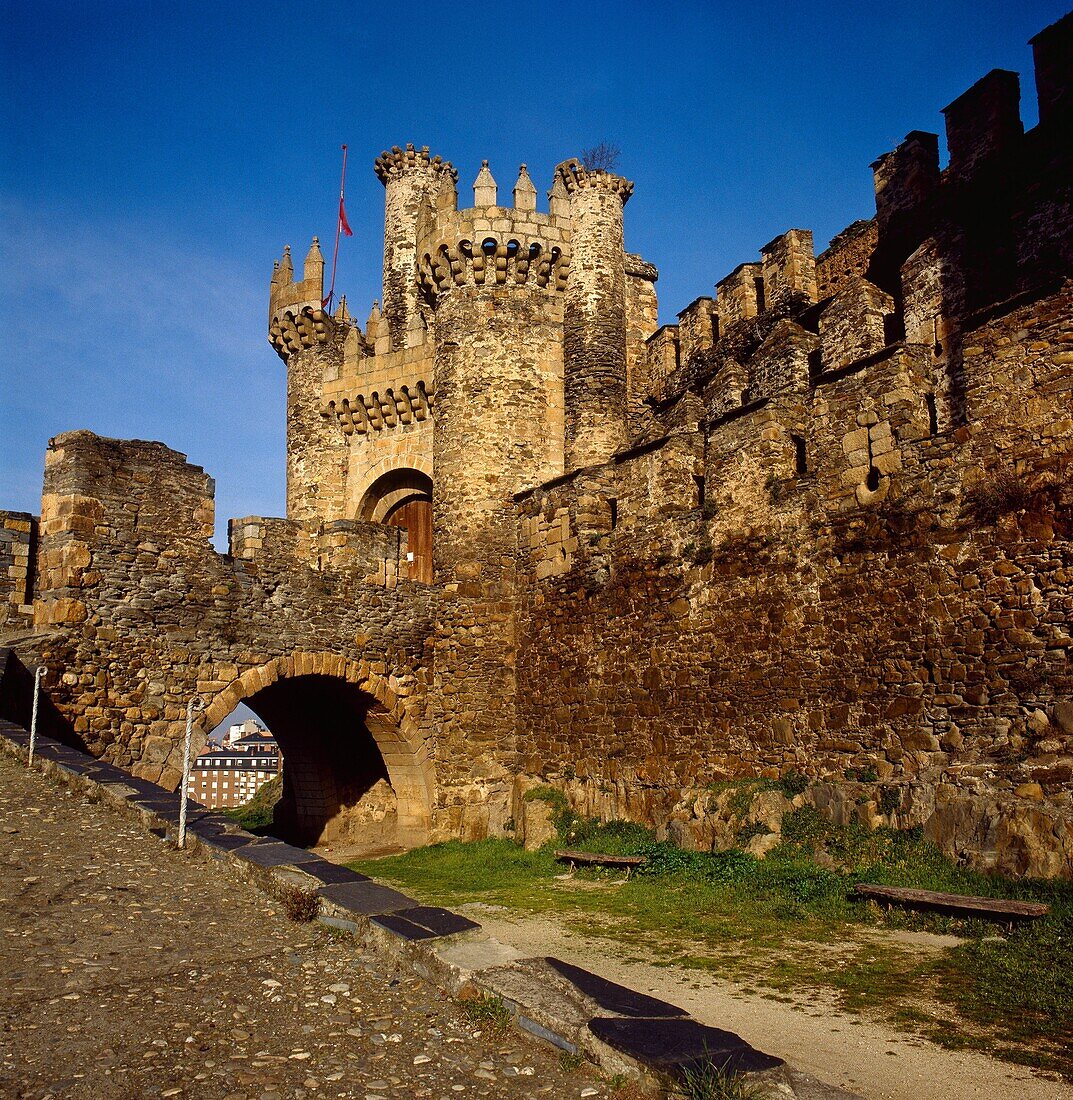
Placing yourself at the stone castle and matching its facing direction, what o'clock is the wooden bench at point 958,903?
The wooden bench is roughly at 10 o'clock from the stone castle.

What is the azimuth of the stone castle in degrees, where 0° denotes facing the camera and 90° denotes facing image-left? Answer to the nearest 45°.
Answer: approximately 45°

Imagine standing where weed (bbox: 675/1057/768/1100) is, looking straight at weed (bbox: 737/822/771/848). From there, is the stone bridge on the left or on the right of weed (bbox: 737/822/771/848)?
left
